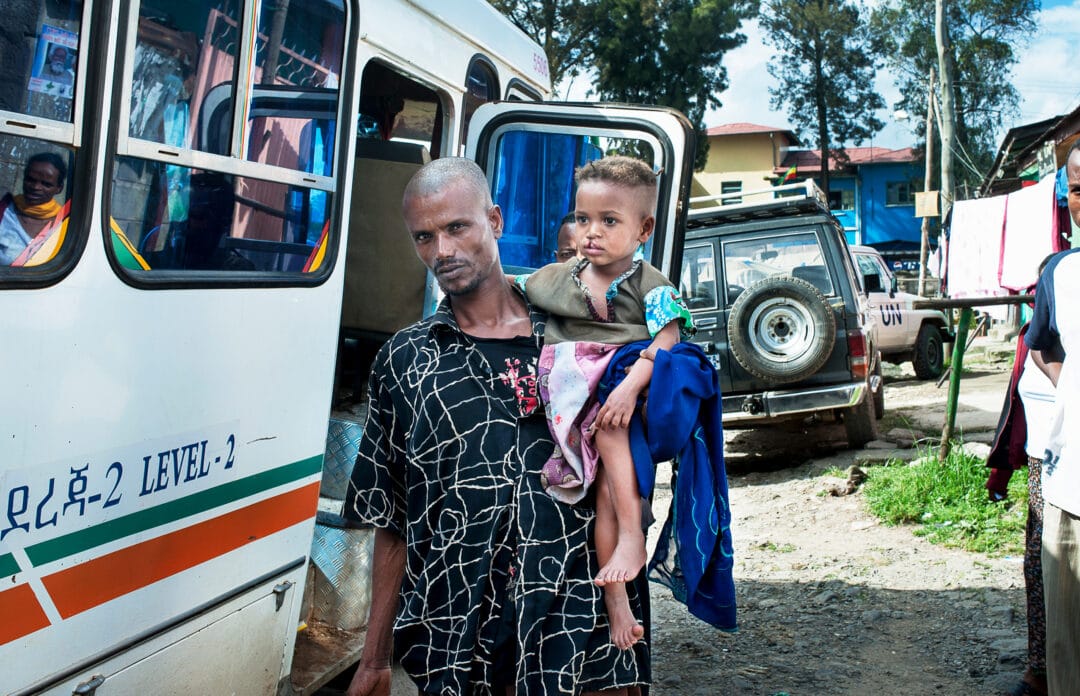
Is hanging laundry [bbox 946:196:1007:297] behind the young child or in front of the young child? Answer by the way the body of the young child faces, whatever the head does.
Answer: behind

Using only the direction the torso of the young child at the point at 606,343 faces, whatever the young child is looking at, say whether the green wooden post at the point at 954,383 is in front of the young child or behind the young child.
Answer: behind

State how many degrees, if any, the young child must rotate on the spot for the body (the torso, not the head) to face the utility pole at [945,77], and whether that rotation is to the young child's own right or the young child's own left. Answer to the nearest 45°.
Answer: approximately 180°

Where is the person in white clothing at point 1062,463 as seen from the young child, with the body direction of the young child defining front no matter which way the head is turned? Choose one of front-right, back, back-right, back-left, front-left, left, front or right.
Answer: back-left

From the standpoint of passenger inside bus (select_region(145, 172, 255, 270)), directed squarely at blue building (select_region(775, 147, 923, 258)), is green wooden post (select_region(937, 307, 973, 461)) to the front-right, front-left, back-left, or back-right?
front-right

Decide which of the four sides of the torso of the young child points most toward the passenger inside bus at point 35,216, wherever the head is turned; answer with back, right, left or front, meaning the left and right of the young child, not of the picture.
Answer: right

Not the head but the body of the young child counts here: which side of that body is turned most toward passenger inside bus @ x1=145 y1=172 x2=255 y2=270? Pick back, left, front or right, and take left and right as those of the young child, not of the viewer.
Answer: right

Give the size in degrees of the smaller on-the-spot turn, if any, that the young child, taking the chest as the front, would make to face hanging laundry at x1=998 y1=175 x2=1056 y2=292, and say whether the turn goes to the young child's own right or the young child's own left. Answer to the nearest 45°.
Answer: approximately 135° to the young child's own left

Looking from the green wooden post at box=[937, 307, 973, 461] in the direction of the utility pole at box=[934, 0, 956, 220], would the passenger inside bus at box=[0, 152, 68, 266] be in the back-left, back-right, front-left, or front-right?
back-left

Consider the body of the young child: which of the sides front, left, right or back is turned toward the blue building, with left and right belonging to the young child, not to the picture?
back

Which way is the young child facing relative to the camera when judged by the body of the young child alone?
toward the camera
